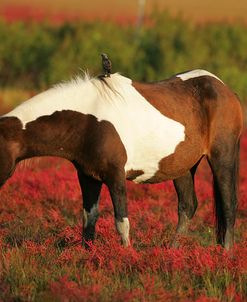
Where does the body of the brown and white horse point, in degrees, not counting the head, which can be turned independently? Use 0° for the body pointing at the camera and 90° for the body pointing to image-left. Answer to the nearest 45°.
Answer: approximately 90°

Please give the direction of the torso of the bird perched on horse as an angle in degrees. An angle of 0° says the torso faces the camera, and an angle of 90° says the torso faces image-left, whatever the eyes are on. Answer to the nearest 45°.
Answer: approximately 90°
